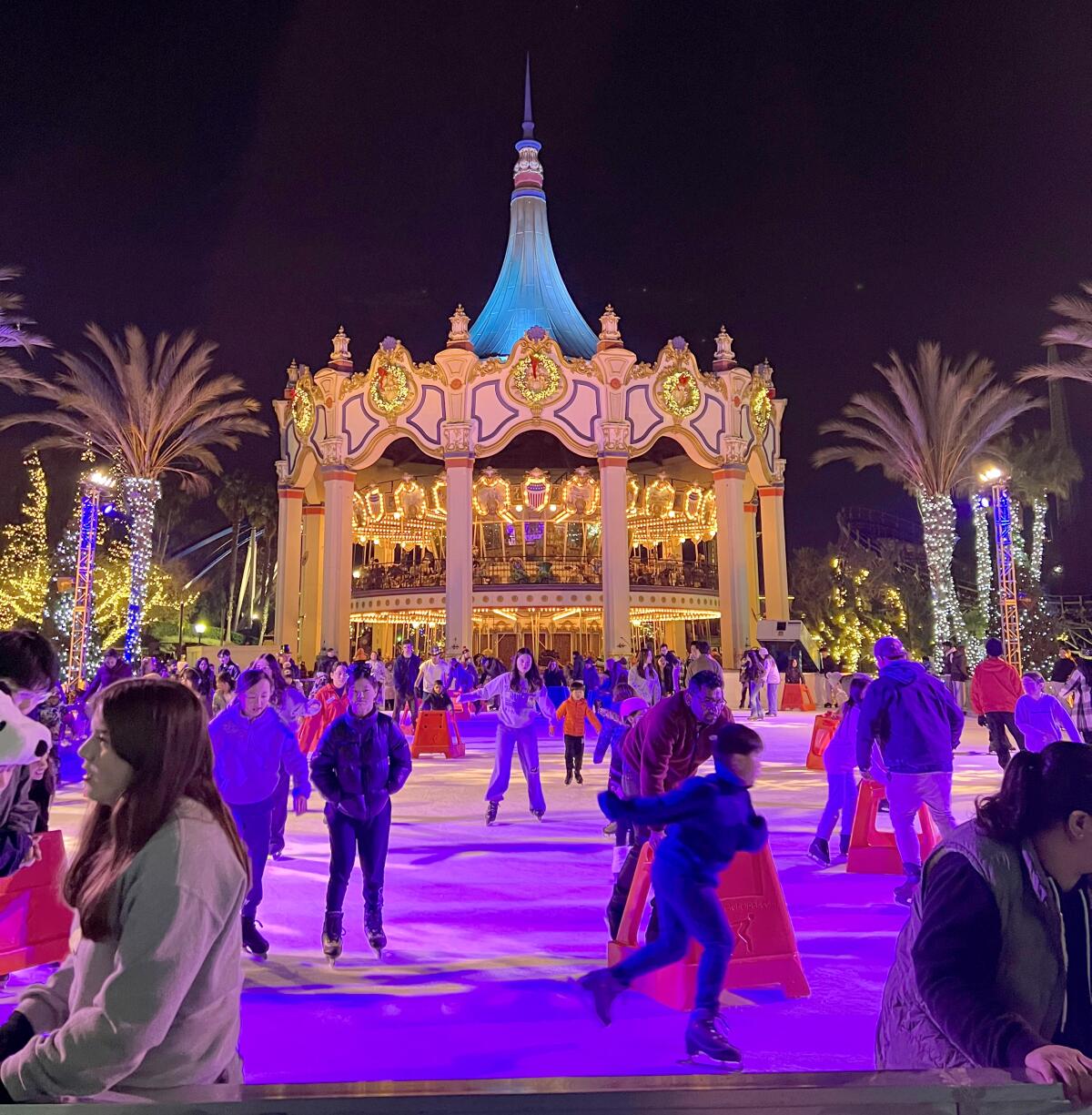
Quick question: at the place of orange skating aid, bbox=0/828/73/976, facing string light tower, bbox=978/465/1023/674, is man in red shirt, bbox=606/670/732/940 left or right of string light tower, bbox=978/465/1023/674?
right

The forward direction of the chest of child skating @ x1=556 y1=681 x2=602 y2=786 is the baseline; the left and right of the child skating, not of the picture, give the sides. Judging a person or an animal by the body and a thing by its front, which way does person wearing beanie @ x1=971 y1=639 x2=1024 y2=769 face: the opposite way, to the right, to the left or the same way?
the opposite way

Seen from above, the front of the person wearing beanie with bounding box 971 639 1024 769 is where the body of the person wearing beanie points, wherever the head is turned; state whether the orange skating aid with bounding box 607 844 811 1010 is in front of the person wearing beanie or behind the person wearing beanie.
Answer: behind

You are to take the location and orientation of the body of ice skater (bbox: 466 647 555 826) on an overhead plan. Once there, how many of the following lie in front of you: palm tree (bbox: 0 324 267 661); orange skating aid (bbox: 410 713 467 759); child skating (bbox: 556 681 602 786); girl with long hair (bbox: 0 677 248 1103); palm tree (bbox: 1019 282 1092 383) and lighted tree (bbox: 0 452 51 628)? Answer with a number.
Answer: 1

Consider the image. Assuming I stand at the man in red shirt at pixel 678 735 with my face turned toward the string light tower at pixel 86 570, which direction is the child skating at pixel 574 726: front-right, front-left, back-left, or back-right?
front-right

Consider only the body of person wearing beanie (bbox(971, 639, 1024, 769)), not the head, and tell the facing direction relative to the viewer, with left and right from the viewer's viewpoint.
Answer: facing away from the viewer

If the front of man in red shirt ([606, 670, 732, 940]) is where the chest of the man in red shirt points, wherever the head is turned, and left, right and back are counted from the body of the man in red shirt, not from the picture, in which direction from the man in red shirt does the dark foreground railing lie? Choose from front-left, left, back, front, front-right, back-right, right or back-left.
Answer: front-right

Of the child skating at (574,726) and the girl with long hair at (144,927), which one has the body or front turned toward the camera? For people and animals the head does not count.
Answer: the child skating

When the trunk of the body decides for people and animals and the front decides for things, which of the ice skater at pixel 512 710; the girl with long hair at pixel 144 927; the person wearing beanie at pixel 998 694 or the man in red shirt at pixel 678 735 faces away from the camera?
the person wearing beanie

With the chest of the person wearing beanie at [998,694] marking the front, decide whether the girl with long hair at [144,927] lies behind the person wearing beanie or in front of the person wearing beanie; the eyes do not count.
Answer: behind

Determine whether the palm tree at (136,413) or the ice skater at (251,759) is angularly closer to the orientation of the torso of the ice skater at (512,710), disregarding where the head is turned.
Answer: the ice skater

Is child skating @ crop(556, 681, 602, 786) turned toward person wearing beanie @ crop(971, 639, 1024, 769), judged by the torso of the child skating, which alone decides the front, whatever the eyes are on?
no

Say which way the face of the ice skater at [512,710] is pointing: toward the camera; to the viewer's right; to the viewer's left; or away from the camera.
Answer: toward the camera
